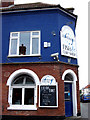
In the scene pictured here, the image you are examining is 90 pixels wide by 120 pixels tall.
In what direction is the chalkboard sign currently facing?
toward the camera

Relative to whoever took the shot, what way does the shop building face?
facing the viewer and to the right of the viewer
